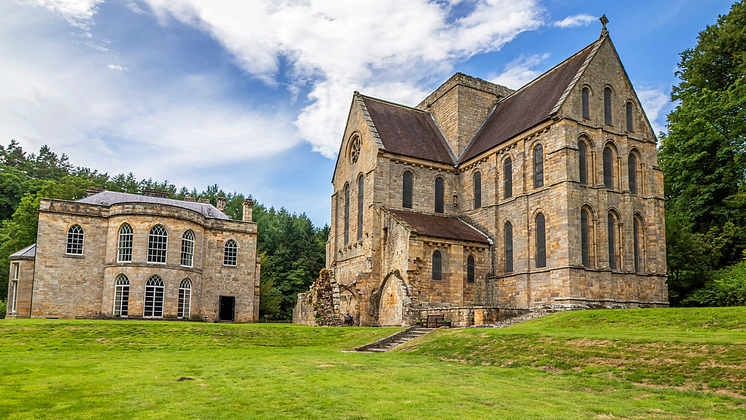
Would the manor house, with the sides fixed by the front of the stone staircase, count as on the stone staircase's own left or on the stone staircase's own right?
on the stone staircase's own right

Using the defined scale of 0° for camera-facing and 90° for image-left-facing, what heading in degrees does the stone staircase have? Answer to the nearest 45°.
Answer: approximately 45°

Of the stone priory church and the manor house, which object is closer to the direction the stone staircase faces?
the manor house

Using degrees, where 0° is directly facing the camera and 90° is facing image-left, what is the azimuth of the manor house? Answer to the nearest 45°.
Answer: approximately 0°

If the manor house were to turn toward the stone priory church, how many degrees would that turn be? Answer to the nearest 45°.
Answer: approximately 45° to its left
